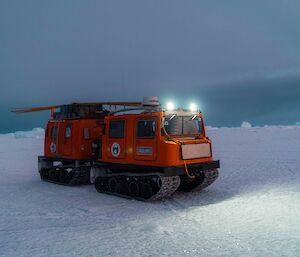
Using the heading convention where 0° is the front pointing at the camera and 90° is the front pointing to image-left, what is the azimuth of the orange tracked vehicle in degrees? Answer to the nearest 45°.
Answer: approximately 315°
